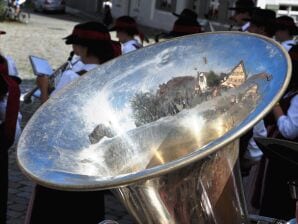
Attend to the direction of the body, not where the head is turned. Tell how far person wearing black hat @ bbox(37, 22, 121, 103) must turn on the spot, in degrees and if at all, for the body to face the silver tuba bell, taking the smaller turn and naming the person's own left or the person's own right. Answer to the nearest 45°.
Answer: approximately 90° to the person's own left

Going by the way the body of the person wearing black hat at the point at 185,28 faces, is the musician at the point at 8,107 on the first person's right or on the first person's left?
on the first person's left

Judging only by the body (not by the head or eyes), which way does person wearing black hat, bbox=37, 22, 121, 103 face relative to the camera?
to the viewer's left

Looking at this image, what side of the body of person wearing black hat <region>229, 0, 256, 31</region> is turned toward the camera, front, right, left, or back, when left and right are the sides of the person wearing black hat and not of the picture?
left

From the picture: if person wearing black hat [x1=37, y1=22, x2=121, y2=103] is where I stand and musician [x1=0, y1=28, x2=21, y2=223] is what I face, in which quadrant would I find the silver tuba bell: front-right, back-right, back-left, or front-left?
front-left

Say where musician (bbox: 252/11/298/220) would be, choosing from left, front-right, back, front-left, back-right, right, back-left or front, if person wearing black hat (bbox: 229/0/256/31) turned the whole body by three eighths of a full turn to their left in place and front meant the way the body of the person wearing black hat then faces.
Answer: front-right

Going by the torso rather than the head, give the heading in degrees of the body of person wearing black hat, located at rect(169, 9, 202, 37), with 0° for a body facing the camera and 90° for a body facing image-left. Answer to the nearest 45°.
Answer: approximately 90°

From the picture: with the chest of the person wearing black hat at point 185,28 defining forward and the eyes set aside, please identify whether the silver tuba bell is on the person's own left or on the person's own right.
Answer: on the person's own left
